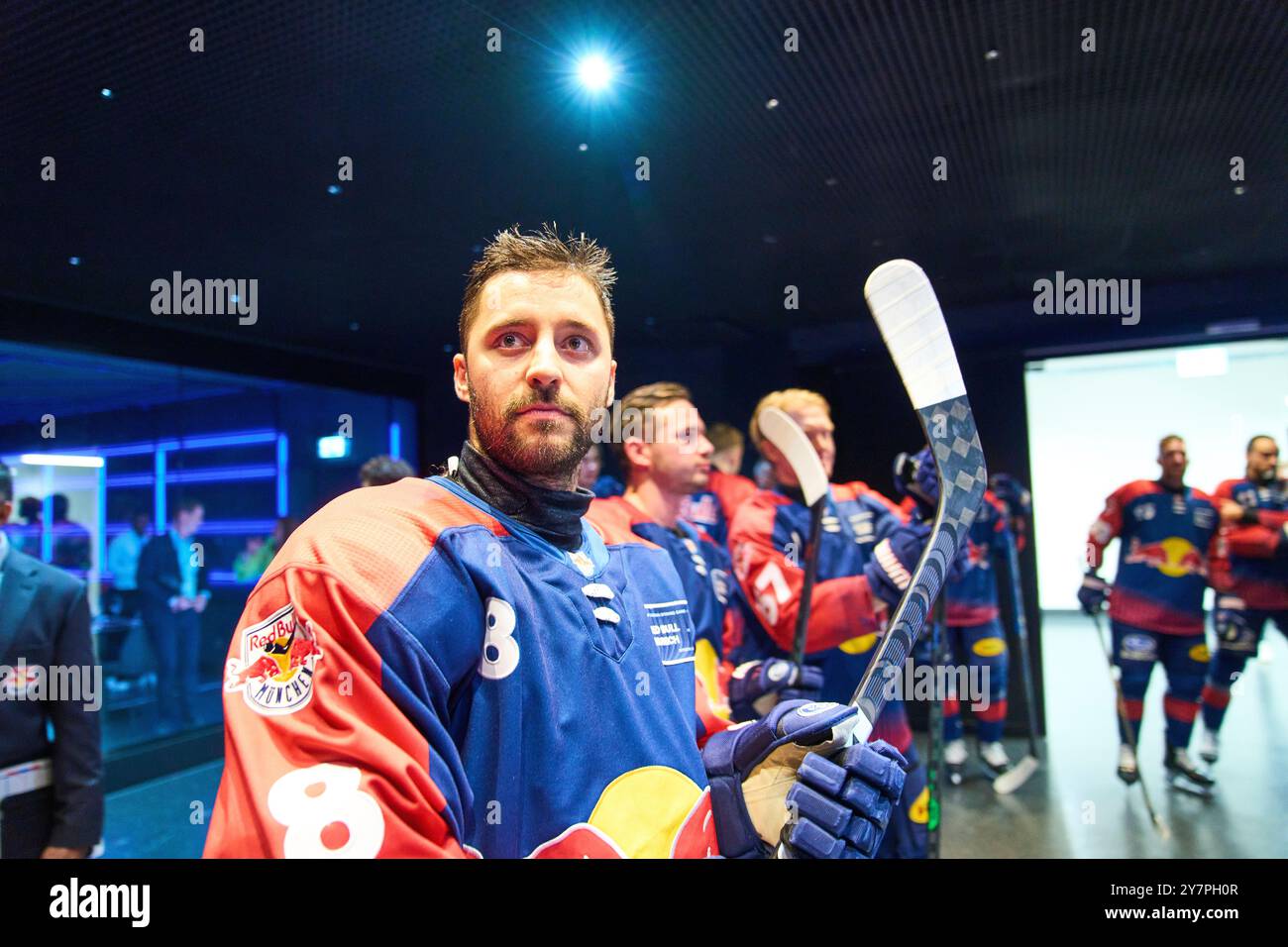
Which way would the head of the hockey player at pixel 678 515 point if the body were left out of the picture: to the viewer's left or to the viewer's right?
to the viewer's right

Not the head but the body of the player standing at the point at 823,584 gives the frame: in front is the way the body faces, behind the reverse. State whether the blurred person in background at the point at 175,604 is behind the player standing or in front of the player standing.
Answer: behind

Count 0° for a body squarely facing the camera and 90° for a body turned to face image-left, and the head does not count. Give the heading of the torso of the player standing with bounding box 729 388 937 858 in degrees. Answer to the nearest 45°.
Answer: approximately 315°

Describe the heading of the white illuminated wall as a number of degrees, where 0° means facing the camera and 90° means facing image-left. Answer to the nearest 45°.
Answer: approximately 0°

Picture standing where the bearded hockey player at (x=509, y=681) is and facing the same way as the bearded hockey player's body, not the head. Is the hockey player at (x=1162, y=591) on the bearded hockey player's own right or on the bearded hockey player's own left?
on the bearded hockey player's own left
